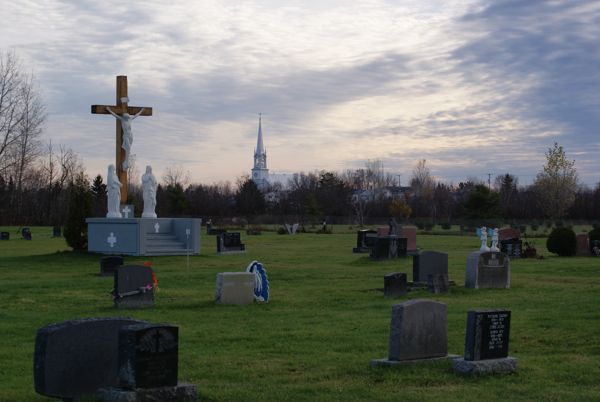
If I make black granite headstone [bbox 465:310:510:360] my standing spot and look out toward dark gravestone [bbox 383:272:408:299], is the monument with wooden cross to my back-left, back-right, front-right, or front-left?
front-left

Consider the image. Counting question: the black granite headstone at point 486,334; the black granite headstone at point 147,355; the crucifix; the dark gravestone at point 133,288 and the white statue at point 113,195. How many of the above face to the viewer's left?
0

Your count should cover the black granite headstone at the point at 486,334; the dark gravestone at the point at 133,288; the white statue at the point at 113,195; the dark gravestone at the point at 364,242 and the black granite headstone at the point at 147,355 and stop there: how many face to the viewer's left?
0

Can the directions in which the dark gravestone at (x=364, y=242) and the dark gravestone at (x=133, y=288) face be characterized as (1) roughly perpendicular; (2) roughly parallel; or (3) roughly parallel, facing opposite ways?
roughly parallel

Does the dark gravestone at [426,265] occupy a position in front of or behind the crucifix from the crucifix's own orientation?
in front

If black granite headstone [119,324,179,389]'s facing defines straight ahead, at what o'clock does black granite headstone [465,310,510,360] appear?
black granite headstone [465,310,510,360] is roughly at 10 o'clock from black granite headstone [119,324,179,389].

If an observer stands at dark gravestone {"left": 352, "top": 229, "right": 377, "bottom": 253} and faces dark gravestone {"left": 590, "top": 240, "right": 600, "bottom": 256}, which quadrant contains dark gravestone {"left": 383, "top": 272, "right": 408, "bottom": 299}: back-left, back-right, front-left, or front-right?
front-right

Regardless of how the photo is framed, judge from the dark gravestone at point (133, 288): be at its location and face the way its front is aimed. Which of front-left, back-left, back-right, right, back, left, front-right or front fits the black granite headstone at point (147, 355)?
front-right

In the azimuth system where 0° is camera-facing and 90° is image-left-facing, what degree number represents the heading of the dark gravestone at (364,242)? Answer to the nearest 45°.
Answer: approximately 315°

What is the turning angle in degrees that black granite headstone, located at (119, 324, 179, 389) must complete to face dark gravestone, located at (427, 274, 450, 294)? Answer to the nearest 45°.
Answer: approximately 90° to its left

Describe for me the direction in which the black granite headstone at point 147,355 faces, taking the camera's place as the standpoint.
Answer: facing the viewer and to the right of the viewer

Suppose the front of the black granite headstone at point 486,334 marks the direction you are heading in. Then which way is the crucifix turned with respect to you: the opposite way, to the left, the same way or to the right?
the same way

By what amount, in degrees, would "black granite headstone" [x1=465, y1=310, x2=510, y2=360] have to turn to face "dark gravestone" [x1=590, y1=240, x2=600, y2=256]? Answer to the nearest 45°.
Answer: approximately 135° to its left

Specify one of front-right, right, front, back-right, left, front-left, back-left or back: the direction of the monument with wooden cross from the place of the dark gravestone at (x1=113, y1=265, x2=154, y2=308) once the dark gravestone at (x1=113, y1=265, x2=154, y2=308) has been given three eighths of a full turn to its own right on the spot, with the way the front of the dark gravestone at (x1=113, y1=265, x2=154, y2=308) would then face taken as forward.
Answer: right

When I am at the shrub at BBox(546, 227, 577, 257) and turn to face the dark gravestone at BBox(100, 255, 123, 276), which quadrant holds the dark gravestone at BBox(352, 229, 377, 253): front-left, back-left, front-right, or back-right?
front-right

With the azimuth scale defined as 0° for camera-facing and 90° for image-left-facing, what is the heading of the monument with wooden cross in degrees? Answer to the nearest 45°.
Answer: approximately 315°

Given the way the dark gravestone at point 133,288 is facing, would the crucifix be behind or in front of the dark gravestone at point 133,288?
behind

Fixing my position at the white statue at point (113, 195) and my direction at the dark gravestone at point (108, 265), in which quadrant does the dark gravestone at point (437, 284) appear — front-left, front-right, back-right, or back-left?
front-left

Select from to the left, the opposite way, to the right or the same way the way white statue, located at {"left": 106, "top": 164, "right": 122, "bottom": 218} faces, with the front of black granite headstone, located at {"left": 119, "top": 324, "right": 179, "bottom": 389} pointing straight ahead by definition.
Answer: the same way
